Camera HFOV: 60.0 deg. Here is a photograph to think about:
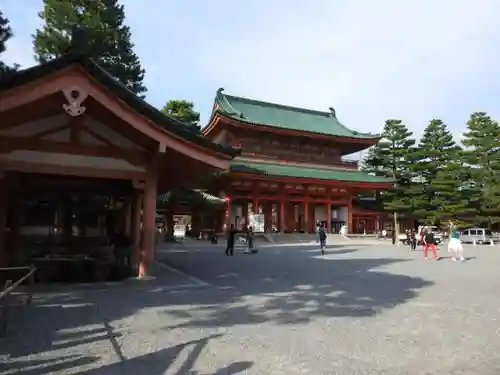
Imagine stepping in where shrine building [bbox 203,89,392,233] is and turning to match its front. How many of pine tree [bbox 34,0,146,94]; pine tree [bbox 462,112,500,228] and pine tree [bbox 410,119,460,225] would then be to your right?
1

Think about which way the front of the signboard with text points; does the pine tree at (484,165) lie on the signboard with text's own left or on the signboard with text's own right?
on the signboard with text's own left

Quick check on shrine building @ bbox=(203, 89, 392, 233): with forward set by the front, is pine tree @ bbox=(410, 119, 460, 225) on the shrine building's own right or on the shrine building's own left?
on the shrine building's own left

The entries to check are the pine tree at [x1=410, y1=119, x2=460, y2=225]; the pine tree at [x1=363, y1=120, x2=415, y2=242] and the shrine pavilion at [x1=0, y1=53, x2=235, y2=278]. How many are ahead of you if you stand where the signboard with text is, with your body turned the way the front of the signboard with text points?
1

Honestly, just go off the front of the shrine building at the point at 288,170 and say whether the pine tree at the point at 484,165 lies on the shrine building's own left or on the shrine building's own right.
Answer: on the shrine building's own left

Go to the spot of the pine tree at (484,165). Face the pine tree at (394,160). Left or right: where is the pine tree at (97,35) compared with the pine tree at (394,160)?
left

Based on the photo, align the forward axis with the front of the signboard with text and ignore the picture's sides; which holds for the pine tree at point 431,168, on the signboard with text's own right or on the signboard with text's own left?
on the signboard with text's own left

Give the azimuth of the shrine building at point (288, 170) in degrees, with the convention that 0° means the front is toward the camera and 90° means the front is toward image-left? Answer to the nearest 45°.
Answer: approximately 315°

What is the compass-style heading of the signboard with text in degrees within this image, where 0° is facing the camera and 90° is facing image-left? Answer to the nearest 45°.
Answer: approximately 0°

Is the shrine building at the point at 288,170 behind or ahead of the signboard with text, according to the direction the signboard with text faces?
behind

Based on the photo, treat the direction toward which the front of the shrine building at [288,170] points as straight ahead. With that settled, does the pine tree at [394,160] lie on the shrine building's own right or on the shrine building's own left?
on the shrine building's own left

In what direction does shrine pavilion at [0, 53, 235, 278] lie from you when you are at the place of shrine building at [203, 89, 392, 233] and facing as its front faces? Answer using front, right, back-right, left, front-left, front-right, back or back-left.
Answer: front-right
